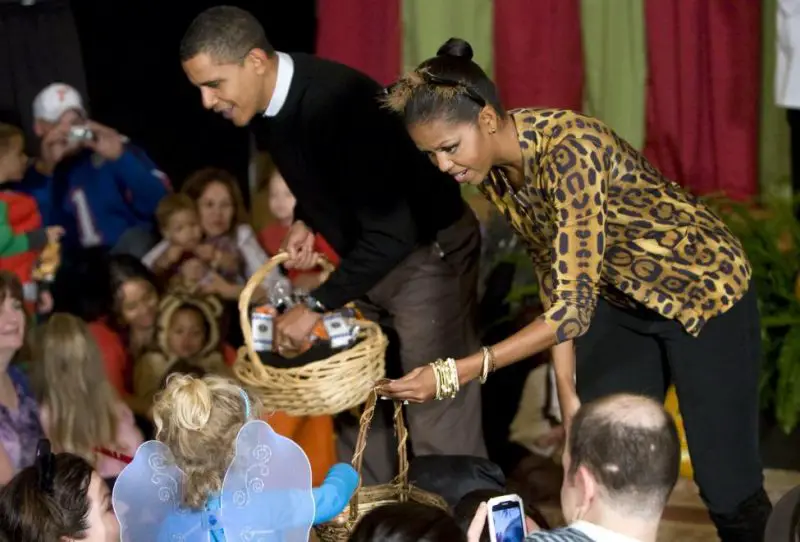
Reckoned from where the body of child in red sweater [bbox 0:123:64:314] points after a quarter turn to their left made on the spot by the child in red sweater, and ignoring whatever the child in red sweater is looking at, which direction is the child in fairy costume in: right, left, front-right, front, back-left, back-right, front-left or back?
back

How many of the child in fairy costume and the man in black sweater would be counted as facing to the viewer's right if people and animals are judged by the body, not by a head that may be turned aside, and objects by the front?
0

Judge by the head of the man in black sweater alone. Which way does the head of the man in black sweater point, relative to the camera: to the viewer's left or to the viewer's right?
to the viewer's left

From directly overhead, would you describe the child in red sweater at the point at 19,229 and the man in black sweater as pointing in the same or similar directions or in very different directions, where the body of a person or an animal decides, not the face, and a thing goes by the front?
very different directions

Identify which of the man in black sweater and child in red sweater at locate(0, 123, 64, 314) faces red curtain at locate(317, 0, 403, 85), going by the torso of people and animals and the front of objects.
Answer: the child in red sweater

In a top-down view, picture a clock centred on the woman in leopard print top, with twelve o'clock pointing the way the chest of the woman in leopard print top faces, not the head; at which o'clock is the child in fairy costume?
The child in fairy costume is roughly at 11 o'clock from the woman in leopard print top.

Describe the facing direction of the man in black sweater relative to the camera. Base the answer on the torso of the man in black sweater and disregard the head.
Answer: to the viewer's left

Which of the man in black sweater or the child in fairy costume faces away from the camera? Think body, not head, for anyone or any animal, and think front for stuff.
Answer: the child in fairy costume

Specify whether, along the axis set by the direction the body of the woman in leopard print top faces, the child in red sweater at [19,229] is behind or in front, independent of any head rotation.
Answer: in front

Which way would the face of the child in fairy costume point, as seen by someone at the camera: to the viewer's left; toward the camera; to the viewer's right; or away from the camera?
away from the camera

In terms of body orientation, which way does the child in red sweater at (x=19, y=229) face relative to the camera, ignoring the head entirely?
to the viewer's right

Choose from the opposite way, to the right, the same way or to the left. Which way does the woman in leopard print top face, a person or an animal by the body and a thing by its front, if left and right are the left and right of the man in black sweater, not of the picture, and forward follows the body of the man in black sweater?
the same way

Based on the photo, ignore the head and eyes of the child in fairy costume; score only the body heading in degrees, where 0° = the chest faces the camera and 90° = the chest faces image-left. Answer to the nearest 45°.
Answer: approximately 180°

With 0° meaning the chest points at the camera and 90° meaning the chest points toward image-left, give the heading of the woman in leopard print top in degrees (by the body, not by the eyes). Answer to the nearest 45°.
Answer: approximately 90°
